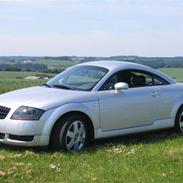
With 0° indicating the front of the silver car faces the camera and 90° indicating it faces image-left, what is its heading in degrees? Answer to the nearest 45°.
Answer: approximately 45°
